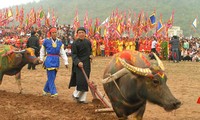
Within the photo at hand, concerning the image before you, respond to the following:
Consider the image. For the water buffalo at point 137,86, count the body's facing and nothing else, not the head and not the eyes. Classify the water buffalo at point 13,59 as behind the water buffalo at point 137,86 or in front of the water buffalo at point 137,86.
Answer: behind

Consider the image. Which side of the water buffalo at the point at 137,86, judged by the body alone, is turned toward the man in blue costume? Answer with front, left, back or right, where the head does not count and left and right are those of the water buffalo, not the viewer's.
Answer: back
